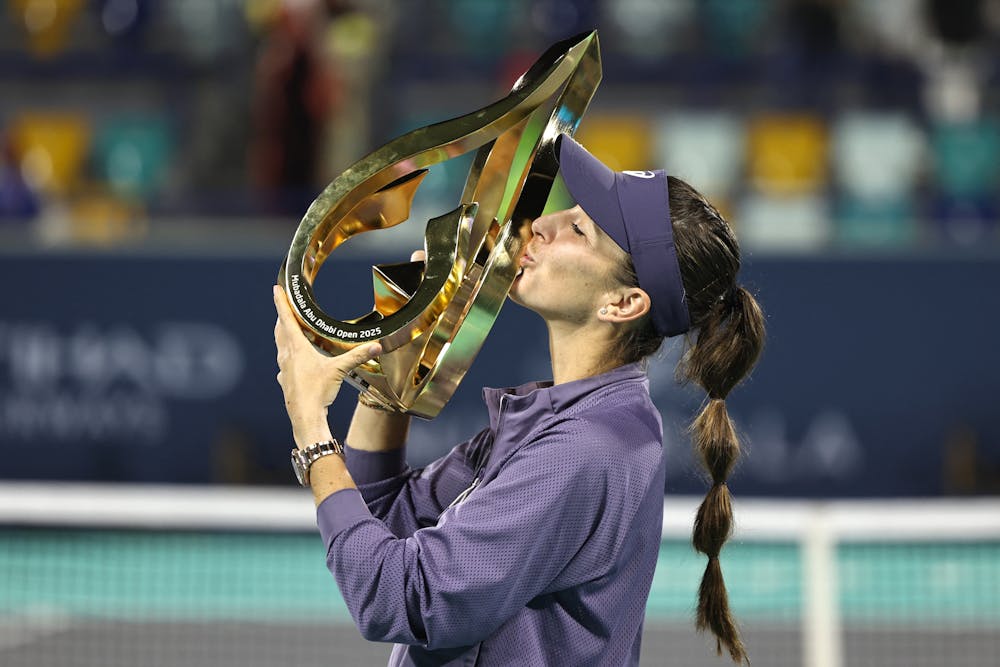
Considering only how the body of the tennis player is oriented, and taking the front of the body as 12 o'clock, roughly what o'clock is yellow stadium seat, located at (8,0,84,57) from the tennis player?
The yellow stadium seat is roughly at 2 o'clock from the tennis player.

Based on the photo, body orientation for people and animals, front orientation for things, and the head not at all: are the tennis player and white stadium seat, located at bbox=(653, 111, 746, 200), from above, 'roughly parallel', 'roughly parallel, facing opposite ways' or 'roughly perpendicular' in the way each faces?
roughly perpendicular

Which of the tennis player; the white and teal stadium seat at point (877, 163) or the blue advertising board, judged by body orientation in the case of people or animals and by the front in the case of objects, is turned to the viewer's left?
the tennis player

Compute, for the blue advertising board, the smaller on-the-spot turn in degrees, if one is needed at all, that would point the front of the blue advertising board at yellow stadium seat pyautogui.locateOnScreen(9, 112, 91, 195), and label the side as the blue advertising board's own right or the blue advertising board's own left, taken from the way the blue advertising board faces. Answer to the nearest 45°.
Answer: approximately 135° to the blue advertising board's own right

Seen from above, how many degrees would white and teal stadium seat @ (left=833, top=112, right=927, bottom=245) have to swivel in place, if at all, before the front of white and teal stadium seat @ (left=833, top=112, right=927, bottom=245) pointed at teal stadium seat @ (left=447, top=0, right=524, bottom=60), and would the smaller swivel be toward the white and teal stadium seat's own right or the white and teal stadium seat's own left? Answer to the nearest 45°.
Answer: approximately 90° to the white and teal stadium seat's own right

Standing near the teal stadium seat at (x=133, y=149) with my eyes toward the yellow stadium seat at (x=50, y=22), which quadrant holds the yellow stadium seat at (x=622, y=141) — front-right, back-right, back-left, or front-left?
back-right

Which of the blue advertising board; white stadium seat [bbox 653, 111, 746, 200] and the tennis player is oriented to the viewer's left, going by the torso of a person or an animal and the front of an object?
the tennis player

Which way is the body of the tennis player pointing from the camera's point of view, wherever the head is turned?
to the viewer's left

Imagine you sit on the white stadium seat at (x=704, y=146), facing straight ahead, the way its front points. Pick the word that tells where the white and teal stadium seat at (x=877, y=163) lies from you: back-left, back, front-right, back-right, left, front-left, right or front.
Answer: left

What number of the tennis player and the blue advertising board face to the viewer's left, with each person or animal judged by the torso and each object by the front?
1

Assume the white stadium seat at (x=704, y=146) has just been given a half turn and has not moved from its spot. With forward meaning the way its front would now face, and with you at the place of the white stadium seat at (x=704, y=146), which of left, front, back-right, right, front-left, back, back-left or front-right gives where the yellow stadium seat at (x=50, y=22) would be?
left

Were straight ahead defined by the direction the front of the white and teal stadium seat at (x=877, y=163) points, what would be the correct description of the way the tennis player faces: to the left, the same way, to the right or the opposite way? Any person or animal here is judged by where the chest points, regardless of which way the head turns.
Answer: to the right

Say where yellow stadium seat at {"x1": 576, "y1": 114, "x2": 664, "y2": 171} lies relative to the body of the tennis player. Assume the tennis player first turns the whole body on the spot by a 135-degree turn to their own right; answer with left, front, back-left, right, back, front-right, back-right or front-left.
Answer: front-left

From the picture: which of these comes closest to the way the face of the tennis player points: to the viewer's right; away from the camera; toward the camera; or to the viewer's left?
to the viewer's left

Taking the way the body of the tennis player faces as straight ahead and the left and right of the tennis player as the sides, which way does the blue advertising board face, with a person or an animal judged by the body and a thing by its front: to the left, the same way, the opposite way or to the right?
to the left
